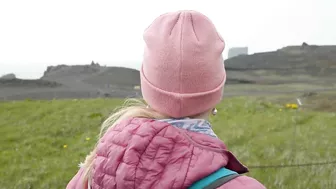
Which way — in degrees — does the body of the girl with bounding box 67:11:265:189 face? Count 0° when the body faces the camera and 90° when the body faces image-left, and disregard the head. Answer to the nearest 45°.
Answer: approximately 180°

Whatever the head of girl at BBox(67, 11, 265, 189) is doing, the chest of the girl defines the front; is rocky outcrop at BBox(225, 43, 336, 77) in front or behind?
in front
